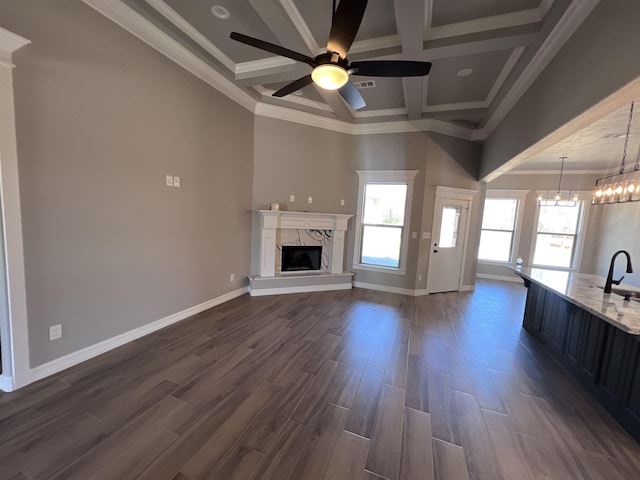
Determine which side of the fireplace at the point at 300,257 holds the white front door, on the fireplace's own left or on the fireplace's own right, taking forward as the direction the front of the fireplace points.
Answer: on the fireplace's own left

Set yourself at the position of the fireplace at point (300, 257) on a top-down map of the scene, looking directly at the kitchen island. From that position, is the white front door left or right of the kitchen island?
left

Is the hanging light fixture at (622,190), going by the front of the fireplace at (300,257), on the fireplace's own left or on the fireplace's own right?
on the fireplace's own left

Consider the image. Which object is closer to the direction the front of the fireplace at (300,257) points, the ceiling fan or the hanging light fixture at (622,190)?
the ceiling fan

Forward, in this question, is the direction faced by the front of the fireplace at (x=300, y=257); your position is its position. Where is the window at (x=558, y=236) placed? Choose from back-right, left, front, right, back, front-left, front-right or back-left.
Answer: left

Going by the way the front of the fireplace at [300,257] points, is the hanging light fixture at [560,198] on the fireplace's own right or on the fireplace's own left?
on the fireplace's own left

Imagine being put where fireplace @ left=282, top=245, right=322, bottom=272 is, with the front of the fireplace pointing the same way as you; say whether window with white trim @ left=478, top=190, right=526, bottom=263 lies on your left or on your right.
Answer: on your left

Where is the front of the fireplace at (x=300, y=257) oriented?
toward the camera

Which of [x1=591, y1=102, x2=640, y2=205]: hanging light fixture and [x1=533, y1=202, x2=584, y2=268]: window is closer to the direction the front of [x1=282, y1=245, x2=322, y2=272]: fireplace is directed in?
the hanging light fixture

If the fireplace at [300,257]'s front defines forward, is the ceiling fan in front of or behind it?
in front

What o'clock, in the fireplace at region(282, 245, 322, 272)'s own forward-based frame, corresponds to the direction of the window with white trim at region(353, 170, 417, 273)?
The window with white trim is roughly at 9 o'clock from the fireplace.

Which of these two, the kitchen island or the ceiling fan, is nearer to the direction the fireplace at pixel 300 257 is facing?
the ceiling fan
